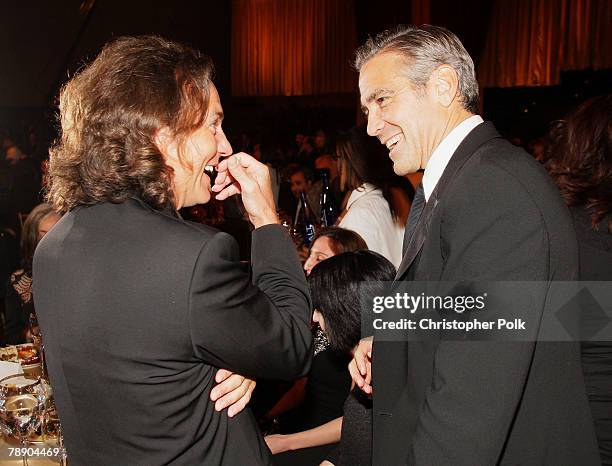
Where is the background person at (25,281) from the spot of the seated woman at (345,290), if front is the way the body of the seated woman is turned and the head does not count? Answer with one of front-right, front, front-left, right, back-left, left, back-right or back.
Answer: front-right

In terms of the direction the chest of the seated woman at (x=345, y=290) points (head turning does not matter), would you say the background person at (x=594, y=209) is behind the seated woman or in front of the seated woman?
behind

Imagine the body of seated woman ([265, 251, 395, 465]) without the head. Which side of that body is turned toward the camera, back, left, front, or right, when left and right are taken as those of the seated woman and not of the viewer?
left

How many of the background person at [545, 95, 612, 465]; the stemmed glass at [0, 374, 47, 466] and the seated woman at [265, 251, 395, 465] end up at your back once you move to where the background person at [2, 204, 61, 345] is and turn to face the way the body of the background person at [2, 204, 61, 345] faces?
0

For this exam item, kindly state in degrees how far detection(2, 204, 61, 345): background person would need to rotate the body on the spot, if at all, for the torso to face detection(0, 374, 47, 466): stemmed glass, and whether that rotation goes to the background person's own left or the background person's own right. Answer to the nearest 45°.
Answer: approximately 45° to the background person's own right

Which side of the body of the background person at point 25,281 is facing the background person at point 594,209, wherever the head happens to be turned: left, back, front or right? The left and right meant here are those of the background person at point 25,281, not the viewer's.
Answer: front

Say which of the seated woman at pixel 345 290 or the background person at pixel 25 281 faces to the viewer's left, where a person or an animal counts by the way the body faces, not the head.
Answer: the seated woman

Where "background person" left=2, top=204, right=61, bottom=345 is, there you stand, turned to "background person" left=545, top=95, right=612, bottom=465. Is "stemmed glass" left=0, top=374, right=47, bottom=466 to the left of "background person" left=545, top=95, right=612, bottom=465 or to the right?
right

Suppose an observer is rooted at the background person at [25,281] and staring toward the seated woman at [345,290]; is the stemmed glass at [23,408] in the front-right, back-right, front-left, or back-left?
front-right

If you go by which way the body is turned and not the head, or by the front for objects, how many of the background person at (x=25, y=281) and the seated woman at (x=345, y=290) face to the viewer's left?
1

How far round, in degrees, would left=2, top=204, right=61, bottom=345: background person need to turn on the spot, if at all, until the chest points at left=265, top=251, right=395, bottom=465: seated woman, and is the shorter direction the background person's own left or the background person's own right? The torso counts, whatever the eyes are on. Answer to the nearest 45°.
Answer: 0° — they already face them
